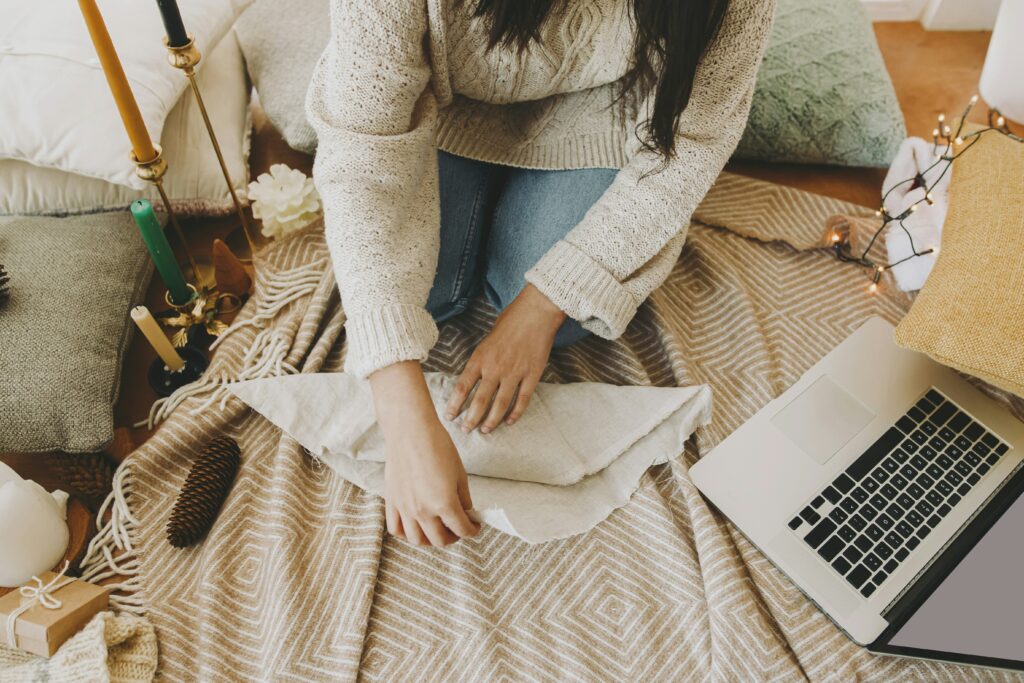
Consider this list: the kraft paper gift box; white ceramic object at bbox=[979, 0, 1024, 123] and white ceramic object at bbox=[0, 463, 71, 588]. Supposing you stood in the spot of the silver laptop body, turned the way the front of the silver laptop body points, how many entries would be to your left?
2

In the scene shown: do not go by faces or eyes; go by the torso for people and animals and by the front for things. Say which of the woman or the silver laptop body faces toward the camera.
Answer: the woman

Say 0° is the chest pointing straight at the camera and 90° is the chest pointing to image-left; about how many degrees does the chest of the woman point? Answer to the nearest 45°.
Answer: approximately 0°

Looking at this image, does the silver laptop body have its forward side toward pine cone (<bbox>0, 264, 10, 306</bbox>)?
no

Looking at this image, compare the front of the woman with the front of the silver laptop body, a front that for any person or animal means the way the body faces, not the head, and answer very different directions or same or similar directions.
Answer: very different directions

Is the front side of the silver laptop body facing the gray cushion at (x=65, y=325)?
no

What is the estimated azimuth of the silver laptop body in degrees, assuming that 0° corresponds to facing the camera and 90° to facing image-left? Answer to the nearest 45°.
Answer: approximately 135°

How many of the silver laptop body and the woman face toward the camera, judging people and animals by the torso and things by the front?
1

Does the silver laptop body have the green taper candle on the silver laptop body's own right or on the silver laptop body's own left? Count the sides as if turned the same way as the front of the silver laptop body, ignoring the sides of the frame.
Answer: on the silver laptop body's own left

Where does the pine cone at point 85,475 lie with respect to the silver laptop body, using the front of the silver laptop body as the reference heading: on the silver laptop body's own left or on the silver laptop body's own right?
on the silver laptop body's own left

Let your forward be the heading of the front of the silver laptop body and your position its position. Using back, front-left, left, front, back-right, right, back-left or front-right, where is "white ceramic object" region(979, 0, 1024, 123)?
front-right
